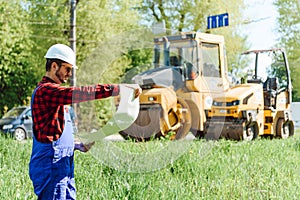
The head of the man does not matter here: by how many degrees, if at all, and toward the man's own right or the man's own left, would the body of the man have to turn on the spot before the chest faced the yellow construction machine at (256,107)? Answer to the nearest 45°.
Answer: approximately 45° to the man's own left

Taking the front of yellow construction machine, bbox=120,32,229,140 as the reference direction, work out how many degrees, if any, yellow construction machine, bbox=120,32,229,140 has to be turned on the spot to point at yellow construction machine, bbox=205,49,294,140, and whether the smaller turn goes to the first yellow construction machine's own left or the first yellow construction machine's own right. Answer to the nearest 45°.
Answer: approximately 180°

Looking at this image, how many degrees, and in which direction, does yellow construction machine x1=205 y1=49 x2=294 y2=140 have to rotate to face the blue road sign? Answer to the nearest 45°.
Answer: approximately 135° to its right

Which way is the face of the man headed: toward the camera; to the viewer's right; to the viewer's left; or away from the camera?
to the viewer's right

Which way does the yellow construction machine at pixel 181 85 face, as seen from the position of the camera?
facing the viewer and to the left of the viewer

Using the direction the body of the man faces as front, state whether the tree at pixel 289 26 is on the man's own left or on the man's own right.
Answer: on the man's own left

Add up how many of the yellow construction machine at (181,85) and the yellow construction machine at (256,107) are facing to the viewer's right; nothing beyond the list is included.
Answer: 0

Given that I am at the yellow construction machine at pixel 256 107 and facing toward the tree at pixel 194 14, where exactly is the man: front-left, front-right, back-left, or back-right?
back-left

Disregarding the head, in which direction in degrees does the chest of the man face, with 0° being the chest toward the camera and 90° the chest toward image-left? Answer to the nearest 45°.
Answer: approximately 270°

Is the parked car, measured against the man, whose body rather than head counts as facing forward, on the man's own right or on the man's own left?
on the man's own left

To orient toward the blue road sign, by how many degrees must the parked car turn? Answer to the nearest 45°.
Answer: approximately 135° to its left

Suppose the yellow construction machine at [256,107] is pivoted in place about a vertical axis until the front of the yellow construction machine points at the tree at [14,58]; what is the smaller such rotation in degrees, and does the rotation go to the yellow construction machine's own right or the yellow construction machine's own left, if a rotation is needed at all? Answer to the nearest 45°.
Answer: approximately 90° to the yellow construction machine's own right

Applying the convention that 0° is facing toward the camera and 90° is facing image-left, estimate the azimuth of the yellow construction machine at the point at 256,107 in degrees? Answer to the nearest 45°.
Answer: approximately 45°
